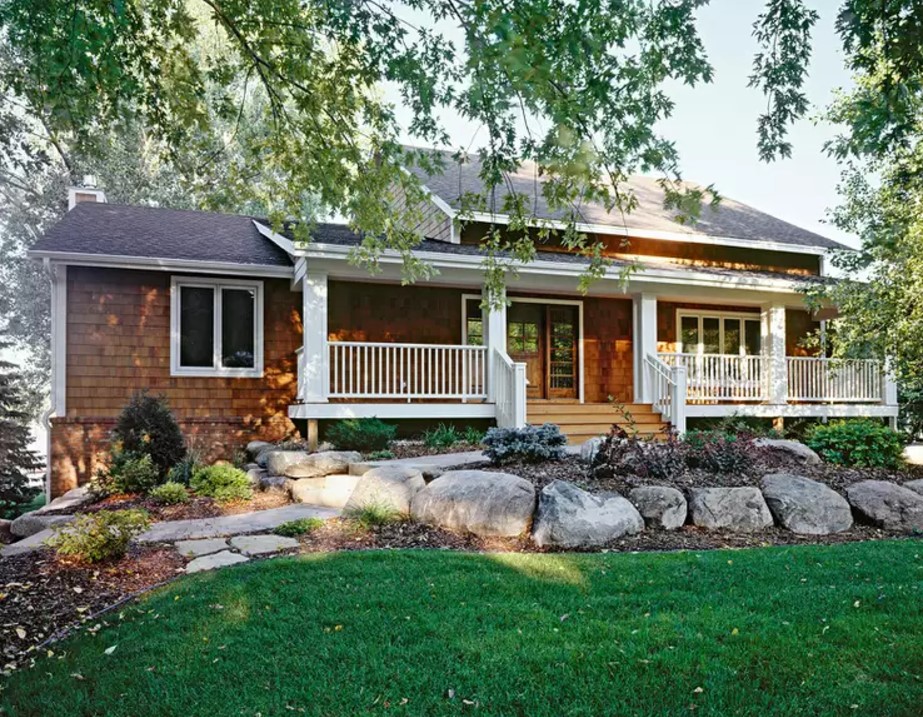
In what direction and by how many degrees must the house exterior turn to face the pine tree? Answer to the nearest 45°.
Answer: approximately 90° to its right

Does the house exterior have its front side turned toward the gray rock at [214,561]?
yes

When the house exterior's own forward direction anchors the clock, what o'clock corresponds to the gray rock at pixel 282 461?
The gray rock is roughly at 1 o'clock from the house exterior.

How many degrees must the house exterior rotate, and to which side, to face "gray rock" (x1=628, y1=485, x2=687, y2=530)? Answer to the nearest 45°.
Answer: approximately 45° to its left

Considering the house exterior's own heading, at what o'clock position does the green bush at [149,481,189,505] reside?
The green bush is roughly at 1 o'clock from the house exterior.

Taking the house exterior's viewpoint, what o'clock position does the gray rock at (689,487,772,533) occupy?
The gray rock is roughly at 11 o'clock from the house exterior.

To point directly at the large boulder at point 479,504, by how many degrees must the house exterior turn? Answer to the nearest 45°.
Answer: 0° — it already faces it

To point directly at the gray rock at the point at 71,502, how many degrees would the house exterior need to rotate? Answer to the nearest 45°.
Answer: approximately 45° to its right

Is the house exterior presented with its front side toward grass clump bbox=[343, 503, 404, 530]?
yes

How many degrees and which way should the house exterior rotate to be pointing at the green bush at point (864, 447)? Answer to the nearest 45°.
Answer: approximately 45° to its left

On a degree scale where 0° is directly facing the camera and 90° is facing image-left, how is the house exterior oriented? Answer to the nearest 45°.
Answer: approximately 0°
